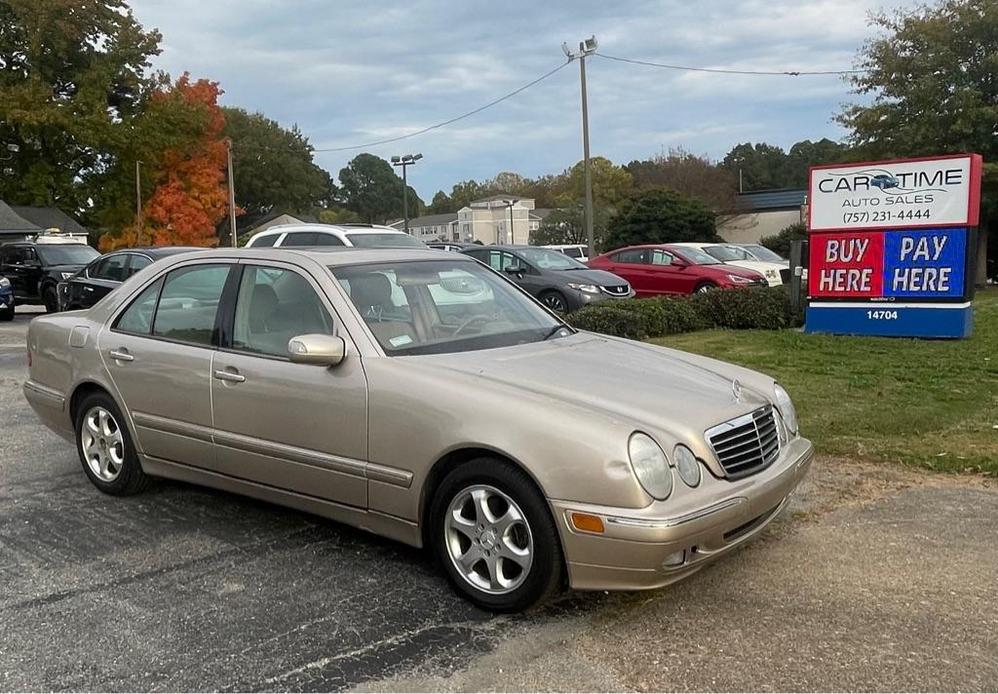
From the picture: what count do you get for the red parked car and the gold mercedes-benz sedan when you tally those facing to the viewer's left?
0

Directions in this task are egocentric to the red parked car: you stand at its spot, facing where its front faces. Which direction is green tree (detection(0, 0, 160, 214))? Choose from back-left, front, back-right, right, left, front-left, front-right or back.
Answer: back

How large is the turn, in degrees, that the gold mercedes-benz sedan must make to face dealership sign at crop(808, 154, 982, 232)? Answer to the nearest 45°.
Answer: approximately 90° to its left

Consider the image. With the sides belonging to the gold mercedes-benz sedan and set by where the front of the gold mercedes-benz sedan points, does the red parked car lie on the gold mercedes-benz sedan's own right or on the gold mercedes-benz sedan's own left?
on the gold mercedes-benz sedan's own left

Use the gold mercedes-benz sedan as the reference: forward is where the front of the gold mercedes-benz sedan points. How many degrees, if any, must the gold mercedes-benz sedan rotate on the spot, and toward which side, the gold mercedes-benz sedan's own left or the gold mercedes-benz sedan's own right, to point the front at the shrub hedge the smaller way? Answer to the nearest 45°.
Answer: approximately 90° to the gold mercedes-benz sedan's own left

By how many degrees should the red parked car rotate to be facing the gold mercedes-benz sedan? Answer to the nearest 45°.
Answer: approximately 45° to its right

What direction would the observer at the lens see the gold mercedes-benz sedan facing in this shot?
facing the viewer and to the right of the viewer

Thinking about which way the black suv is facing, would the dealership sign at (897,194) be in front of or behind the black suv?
in front

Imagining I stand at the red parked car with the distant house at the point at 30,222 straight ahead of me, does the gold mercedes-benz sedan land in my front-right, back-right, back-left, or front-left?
back-left

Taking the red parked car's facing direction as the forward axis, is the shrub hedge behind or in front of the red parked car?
in front

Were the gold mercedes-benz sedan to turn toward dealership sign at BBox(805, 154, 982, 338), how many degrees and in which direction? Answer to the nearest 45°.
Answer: approximately 90° to its left

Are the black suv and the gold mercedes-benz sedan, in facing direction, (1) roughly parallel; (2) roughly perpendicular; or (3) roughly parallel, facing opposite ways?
roughly parallel

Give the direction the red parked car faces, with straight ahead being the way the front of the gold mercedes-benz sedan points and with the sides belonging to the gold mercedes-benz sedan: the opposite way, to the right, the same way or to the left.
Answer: the same way

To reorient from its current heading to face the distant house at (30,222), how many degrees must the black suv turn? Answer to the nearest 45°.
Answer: approximately 135° to its left

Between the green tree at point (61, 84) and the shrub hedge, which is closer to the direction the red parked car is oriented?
the shrub hedge

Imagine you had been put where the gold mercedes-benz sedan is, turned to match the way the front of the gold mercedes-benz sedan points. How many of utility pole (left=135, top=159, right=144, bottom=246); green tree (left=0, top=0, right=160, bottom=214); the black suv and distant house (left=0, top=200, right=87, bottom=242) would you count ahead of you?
0

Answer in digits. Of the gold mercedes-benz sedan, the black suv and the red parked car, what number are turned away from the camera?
0

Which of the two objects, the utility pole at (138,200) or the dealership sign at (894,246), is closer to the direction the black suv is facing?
the dealership sign
